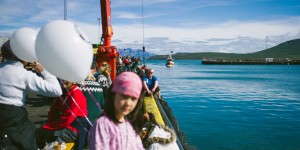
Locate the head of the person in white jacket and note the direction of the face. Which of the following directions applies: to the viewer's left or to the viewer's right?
to the viewer's right

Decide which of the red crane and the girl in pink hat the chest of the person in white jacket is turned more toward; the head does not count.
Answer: the red crane

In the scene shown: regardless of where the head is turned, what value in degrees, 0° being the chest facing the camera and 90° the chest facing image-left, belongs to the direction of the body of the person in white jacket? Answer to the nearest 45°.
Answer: approximately 225°

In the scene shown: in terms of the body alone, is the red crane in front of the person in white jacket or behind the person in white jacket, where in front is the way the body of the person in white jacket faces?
in front
